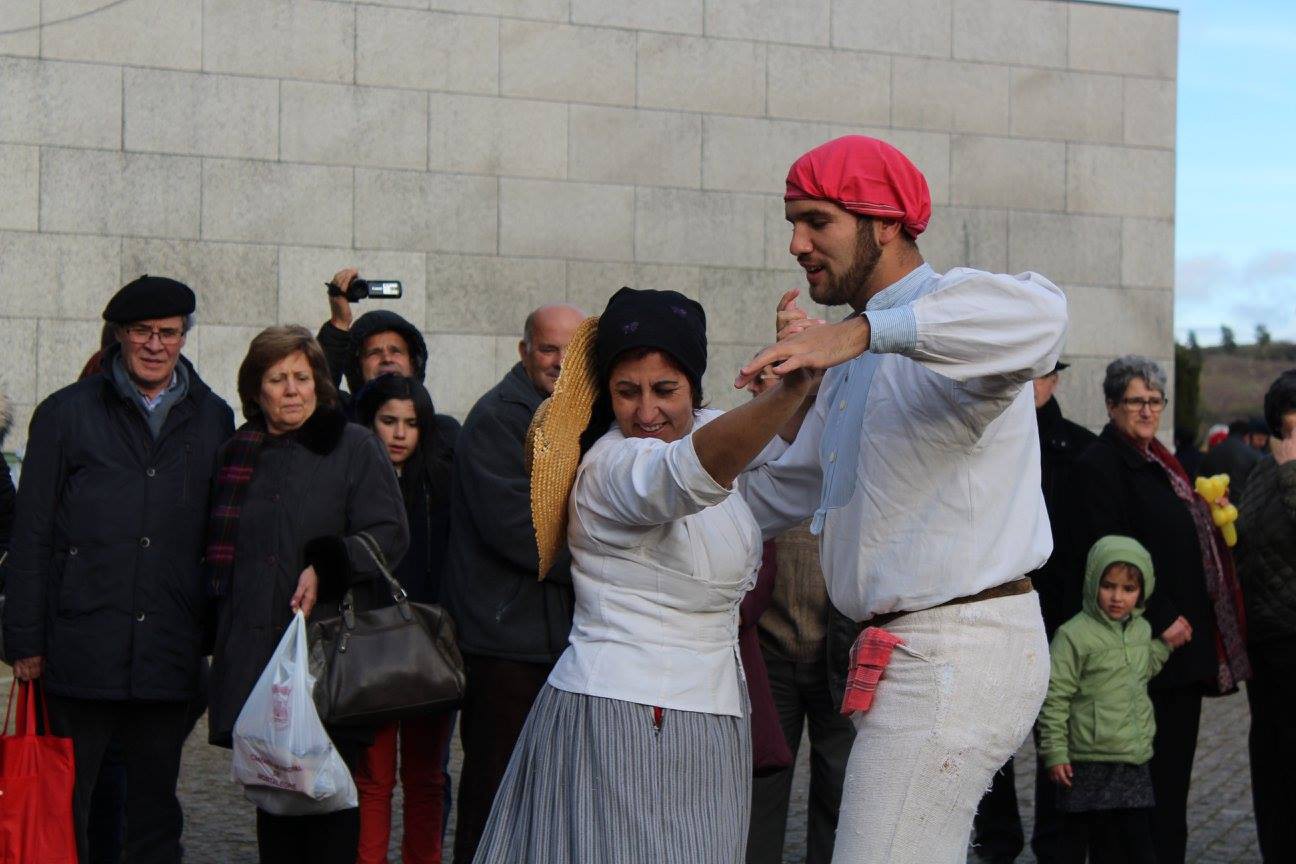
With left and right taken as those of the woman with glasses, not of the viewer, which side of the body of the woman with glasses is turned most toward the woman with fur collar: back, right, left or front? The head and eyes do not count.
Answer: right

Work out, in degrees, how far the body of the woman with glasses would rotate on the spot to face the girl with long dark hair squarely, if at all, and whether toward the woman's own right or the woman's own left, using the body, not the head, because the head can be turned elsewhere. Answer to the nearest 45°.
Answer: approximately 135° to the woman's own right

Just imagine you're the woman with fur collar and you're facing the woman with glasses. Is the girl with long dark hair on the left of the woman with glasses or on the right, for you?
left

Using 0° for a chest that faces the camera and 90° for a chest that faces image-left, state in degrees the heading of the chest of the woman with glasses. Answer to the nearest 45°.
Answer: approximately 315°

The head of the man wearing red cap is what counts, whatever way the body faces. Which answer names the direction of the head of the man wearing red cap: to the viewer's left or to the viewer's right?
to the viewer's left
